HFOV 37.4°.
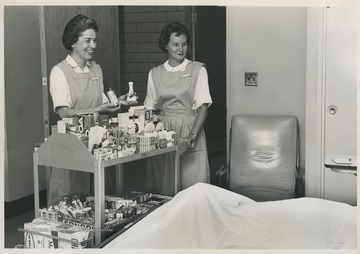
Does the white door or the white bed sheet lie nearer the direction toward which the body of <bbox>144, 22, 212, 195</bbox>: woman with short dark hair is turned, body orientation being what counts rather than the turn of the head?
the white bed sheet

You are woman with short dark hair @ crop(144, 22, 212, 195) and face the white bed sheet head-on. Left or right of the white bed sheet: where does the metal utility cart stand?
right

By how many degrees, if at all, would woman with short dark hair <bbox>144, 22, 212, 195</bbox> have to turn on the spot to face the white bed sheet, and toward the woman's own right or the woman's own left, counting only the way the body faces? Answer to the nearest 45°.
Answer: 0° — they already face it

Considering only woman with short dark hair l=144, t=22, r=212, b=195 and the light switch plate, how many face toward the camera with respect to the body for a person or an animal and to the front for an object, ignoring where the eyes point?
2

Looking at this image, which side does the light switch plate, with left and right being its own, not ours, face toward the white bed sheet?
front

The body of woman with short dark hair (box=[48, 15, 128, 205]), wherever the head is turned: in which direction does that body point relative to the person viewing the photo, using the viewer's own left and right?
facing the viewer and to the right of the viewer

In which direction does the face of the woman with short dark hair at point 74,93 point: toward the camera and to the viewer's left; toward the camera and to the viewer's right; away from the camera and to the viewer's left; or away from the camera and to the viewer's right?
toward the camera and to the viewer's right

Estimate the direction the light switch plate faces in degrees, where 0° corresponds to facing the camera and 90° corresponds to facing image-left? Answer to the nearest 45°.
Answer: approximately 0°
